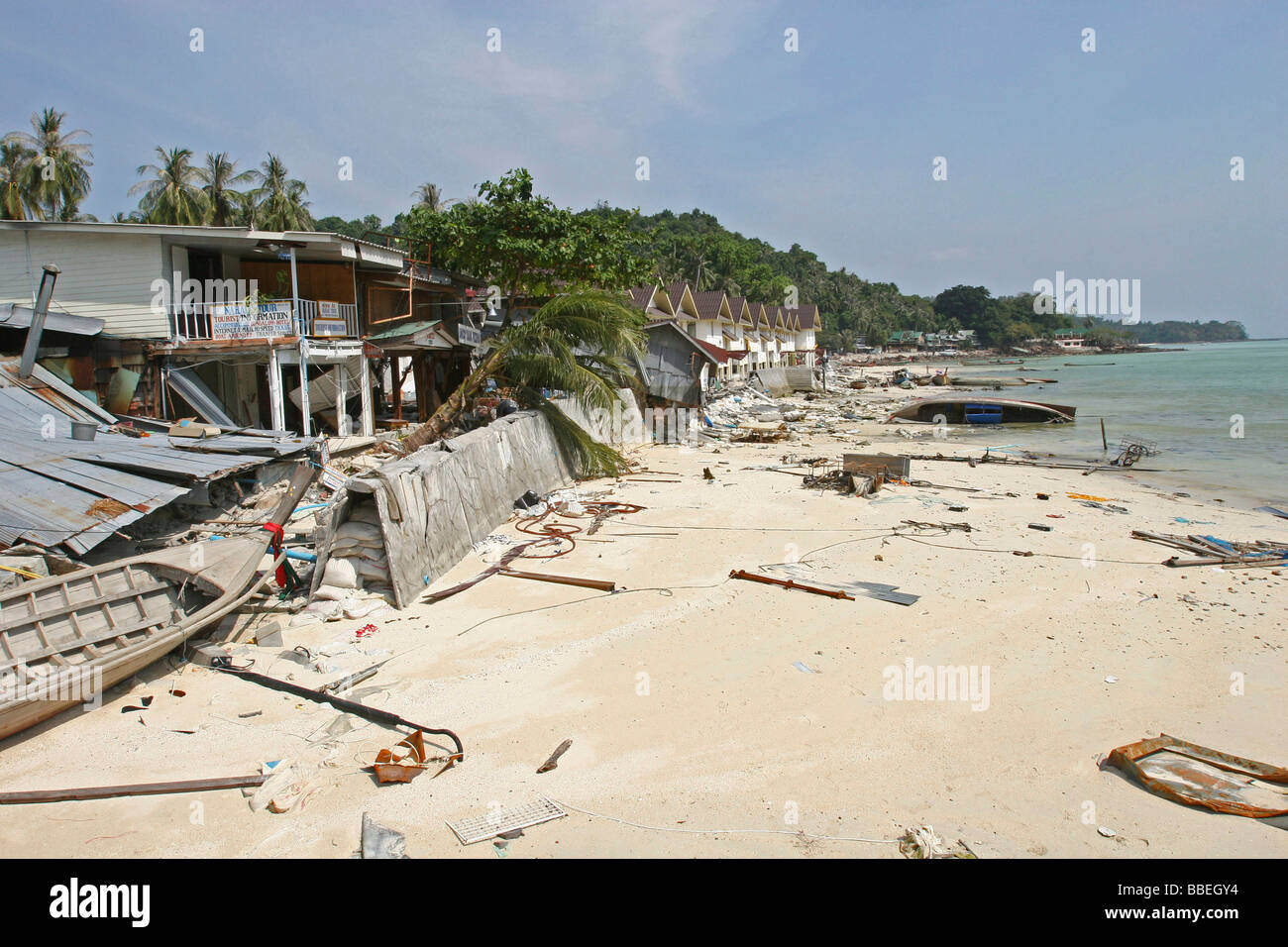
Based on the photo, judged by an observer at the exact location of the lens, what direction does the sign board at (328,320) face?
facing the viewer

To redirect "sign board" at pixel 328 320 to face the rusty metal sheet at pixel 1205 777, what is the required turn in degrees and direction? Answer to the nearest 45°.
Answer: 0° — it already faces it

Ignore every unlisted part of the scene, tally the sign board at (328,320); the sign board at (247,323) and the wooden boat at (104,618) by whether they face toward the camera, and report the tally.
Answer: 2

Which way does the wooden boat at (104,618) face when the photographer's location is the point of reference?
facing away from the viewer and to the right of the viewer

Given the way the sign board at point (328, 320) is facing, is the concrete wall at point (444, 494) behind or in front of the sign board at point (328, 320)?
in front

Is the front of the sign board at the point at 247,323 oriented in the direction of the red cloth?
yes

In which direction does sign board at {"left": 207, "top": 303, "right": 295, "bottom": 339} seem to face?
toward the camera

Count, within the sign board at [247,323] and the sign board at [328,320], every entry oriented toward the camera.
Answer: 2

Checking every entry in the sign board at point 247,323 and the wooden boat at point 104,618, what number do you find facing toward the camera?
1

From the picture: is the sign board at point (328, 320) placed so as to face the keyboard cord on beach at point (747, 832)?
yes

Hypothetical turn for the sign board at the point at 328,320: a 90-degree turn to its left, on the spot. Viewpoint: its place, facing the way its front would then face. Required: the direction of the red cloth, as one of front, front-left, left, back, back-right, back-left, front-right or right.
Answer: right

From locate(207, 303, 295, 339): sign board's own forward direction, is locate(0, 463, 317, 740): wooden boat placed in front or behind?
in front
